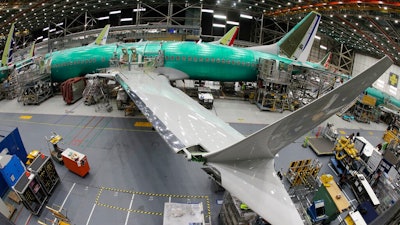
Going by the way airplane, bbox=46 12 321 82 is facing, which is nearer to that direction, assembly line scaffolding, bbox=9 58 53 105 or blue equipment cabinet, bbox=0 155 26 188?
the assembly line scaffolding

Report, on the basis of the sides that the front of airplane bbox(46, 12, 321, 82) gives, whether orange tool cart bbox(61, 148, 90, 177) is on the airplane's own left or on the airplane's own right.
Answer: on the airplane's own left

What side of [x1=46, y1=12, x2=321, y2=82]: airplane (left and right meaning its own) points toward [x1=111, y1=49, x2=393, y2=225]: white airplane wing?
left

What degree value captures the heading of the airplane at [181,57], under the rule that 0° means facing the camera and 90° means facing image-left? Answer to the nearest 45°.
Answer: approximately 90°

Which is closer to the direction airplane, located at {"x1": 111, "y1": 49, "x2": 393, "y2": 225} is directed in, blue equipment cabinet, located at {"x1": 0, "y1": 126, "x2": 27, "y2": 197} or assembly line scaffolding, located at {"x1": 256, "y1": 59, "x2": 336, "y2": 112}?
the blue equipment cabinet

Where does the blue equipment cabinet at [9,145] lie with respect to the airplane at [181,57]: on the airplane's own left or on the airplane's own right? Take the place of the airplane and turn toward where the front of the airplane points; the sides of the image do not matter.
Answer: on the airplane's own left
